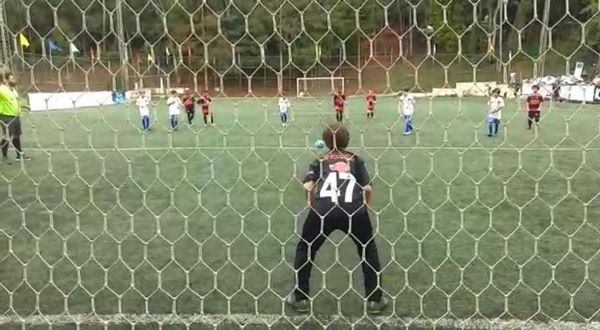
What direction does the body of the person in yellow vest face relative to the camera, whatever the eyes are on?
to the viewer's right

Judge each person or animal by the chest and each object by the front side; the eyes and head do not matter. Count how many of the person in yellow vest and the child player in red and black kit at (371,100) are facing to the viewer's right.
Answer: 1

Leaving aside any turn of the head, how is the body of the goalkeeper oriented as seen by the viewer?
away from the camera

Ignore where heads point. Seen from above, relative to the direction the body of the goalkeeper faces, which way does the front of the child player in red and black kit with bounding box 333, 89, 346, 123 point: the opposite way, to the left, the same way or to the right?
the opposite way

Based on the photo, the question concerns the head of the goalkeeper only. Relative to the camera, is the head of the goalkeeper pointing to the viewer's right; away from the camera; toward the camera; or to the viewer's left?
away from the camera

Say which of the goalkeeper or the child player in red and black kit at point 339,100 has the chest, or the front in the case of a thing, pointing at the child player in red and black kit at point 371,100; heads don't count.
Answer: the goalkeeper

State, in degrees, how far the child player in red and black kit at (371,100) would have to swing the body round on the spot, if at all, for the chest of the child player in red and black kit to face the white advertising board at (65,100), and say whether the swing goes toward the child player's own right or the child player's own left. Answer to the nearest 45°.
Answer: approximately 45° to the child player's own right

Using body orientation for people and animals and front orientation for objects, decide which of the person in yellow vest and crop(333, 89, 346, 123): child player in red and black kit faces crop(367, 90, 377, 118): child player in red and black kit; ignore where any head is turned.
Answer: the person in yellow vest

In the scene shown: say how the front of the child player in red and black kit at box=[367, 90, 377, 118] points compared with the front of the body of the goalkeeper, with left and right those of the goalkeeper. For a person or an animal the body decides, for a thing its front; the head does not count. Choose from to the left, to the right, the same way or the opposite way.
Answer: the opposite way
